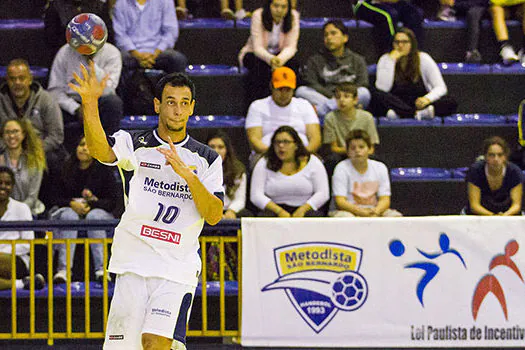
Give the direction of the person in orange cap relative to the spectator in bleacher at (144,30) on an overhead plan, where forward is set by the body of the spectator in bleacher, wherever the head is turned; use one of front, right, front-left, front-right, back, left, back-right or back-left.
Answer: front-left

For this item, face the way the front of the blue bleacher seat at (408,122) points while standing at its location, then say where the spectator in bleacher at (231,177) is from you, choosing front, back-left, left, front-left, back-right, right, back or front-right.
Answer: front-right

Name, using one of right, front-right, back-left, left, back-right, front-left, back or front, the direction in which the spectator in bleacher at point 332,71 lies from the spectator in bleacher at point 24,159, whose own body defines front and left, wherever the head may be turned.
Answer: back-left

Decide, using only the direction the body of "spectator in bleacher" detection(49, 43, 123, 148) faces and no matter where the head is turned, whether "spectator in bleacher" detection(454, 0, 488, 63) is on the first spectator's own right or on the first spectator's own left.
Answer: on the first spectator's own left
